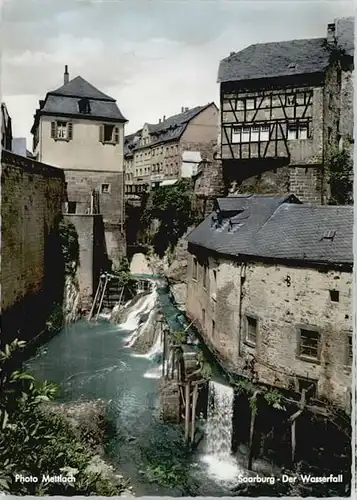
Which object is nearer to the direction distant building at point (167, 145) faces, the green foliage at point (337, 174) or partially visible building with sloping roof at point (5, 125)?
the partially visible building with sloping roof

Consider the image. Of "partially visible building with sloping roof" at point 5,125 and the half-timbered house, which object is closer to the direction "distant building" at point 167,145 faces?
the partially visible building with sloping roof

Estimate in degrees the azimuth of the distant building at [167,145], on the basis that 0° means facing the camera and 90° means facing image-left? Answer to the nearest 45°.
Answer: approximately 45°

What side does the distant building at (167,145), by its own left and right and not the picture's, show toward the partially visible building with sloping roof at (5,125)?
front

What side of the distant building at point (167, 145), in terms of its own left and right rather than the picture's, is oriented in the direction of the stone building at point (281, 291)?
left
